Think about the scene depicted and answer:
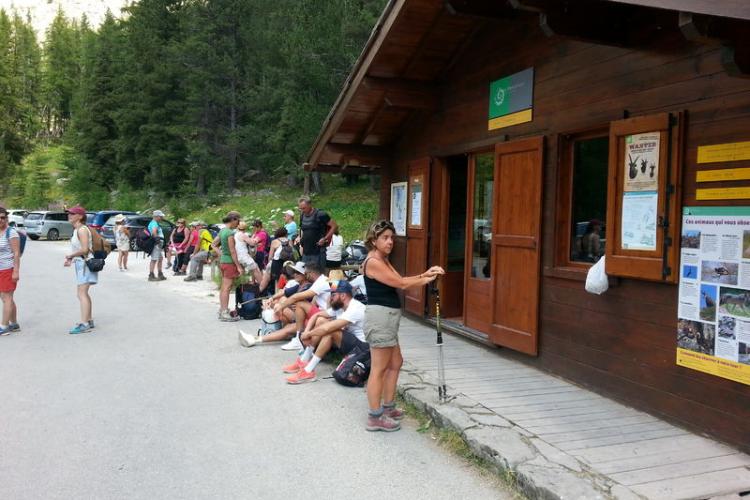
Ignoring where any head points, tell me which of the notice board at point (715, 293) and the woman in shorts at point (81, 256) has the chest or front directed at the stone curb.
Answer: the notice board

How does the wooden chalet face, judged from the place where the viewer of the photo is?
facing the viewer and to the left of the viewer

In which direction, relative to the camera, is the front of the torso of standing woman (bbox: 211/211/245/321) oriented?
to the viewer's right

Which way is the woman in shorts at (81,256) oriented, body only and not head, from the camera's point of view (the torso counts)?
to the viewer's left

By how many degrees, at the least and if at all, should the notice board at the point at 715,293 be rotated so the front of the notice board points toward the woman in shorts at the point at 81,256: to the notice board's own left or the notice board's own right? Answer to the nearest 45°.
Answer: approximately 45° to the notice board's own right

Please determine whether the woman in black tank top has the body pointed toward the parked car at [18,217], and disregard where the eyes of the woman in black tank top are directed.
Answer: no

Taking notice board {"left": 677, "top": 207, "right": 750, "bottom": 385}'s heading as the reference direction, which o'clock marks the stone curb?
The stone curb is roughly at 12 o'clock from the notice board.

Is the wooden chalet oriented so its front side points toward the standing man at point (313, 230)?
no

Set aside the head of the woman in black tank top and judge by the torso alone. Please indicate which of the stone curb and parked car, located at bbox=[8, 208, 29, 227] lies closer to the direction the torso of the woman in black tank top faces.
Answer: the stone curb

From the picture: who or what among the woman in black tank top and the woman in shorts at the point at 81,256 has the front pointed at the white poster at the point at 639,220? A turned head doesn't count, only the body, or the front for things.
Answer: the woman in black tank top

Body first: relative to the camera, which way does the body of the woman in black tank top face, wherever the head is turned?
to the viewer's right

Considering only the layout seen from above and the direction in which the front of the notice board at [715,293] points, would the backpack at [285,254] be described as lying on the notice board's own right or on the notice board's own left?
on the notice board's own right

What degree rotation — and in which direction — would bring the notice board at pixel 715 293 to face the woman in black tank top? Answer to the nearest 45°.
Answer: approximately 45° to its right

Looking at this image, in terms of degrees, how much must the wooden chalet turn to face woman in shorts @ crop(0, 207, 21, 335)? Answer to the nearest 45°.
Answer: approximately 45° to its right

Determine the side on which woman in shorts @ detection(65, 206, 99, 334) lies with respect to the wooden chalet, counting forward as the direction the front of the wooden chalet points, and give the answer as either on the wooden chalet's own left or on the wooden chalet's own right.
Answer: on the wooden chalet's own right

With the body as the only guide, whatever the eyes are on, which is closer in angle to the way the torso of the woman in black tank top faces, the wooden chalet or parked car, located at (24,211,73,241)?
the wooden chalet
